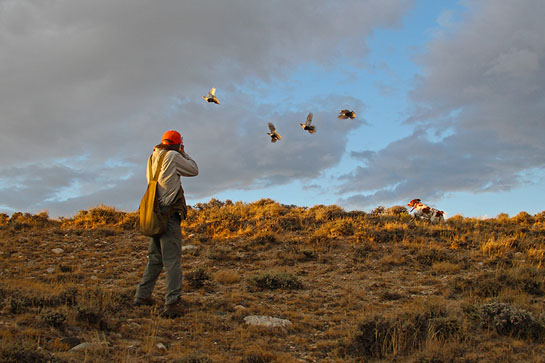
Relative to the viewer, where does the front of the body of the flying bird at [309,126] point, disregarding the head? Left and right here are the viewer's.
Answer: facing to the left of the viewer

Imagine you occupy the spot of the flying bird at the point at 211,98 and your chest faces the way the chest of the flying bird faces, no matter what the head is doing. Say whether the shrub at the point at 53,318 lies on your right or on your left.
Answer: on your left

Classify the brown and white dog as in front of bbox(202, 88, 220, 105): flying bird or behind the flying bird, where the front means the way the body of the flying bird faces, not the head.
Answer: behind

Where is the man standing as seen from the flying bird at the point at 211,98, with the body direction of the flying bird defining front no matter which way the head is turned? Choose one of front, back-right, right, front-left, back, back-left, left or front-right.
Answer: left

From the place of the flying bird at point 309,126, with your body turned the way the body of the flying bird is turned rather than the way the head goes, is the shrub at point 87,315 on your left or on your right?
on your left

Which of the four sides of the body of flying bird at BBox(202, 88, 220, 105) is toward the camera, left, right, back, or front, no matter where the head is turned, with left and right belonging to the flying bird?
left

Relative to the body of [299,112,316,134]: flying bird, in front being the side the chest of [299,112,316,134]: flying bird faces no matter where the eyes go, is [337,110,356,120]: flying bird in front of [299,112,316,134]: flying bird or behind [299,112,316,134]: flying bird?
behind

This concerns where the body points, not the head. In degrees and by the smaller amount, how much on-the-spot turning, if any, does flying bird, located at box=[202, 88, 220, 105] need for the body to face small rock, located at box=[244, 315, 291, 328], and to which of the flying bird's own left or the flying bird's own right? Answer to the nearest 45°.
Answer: approximately 90° to the flying bird's own left

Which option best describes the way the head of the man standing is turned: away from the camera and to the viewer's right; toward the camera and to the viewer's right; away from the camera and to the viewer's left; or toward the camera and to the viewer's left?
away from the camera and to the viewer's right

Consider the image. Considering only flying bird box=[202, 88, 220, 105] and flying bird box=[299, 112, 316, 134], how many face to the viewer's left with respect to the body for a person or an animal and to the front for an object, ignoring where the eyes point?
2

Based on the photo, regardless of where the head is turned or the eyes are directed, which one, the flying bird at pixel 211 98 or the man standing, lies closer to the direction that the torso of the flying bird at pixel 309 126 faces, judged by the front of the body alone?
the flying bird
